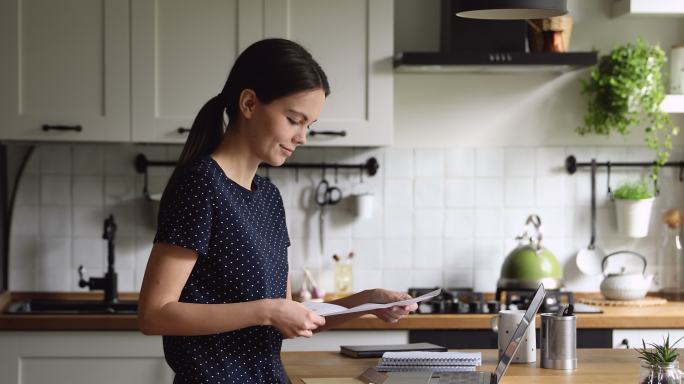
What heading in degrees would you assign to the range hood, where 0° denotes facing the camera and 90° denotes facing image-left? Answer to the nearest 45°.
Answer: approximately 0°

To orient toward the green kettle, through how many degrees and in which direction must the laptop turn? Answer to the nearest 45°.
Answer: approximately 90° to its right

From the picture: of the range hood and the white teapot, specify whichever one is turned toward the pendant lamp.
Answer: the range hood

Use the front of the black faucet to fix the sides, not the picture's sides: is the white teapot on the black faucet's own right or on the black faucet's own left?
on the black faucet's own left

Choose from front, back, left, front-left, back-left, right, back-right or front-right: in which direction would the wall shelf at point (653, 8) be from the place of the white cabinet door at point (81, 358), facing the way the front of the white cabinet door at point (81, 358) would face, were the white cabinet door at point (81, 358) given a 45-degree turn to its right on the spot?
back-left

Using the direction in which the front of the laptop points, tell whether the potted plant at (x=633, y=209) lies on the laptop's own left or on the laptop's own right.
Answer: on the laptop's own right

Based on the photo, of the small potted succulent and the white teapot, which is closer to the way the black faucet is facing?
the small potted succulent
